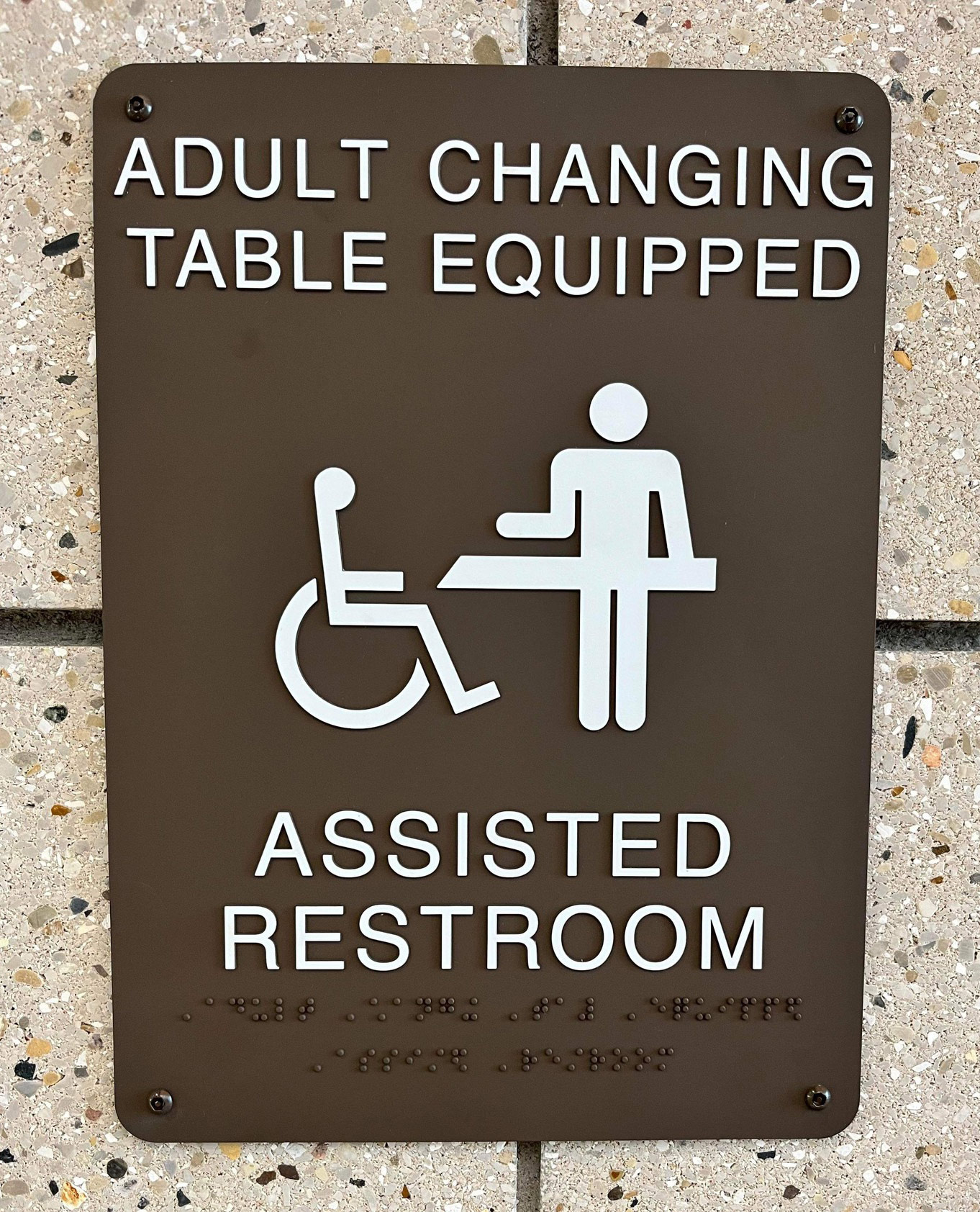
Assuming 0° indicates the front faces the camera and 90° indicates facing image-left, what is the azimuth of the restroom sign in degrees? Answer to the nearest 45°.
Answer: approximately 0°
